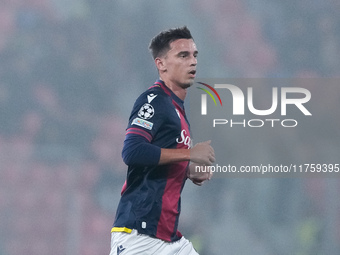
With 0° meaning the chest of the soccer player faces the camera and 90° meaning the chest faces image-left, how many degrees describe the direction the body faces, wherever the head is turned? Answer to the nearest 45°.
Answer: approximately 270°
